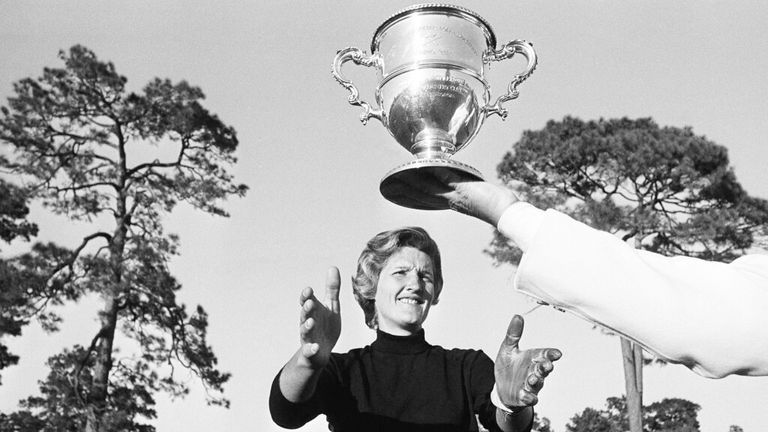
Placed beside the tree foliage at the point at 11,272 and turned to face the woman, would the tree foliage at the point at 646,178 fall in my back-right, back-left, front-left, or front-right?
front-left

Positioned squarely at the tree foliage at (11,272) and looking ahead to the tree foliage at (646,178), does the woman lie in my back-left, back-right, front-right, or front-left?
front-right

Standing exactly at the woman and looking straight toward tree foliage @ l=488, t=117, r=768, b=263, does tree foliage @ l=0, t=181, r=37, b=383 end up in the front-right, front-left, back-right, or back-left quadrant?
front-left

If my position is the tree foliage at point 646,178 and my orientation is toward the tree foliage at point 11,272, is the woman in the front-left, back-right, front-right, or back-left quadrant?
front-left

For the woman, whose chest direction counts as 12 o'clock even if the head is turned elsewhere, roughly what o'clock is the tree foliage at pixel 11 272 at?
The tree foliage is roughly at 5 o'clock from the woman.

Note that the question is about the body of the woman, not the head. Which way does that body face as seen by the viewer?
toward the camera

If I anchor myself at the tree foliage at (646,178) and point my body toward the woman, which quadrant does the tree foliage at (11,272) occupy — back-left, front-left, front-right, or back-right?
front-right

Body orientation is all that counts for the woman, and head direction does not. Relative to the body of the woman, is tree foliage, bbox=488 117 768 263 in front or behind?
behind
